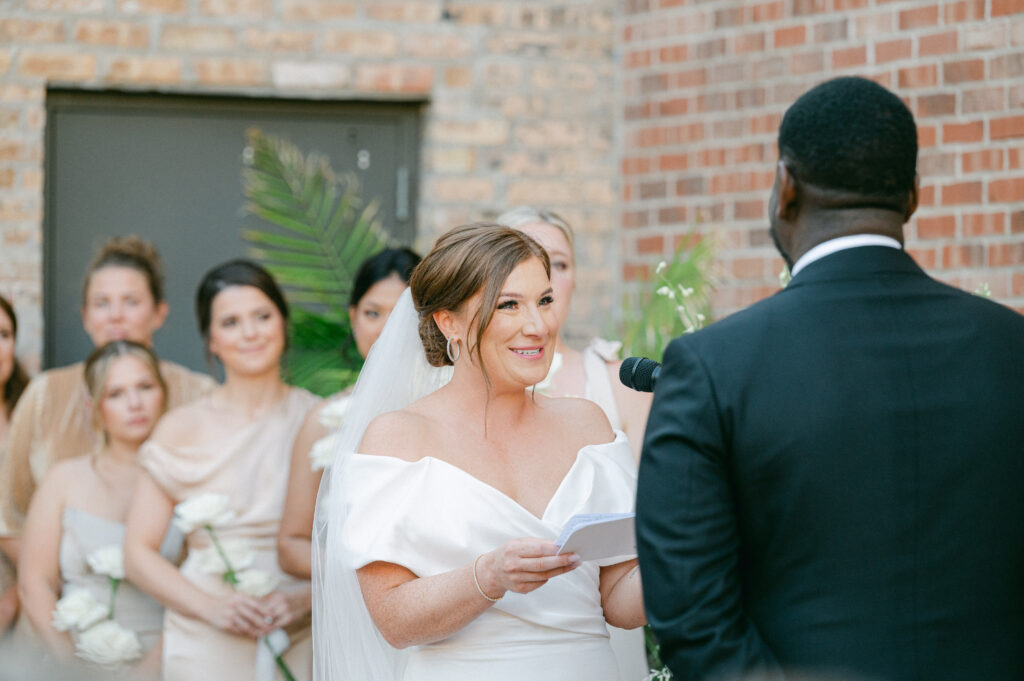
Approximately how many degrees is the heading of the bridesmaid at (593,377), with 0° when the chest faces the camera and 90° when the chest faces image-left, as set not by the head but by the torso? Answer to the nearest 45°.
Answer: approximately 0°

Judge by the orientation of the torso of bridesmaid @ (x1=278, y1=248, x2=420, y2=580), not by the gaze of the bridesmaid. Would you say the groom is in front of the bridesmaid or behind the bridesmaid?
in front

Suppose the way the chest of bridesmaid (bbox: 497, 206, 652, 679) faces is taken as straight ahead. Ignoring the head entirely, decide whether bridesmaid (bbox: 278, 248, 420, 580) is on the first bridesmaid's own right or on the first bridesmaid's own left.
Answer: on the first bridesmaid's own right

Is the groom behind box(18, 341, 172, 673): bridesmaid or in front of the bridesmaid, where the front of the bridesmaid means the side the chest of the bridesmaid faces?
in front

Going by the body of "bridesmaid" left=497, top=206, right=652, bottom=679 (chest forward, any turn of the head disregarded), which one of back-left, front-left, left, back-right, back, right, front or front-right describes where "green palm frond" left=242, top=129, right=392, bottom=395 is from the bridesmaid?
back-right

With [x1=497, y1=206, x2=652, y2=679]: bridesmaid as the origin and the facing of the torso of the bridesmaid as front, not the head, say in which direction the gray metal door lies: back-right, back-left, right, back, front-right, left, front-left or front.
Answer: back-right

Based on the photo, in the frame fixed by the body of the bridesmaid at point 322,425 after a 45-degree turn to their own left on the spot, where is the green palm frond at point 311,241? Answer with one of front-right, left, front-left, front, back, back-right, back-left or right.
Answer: left

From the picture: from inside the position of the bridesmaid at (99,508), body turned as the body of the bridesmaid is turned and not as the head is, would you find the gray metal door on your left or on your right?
on your left

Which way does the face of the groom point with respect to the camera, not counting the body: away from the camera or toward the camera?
away from the camera

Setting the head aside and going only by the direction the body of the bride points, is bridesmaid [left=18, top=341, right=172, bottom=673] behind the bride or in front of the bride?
behind

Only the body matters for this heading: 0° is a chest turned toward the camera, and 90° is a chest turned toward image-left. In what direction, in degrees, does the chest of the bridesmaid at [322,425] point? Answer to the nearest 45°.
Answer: approximately 315°
